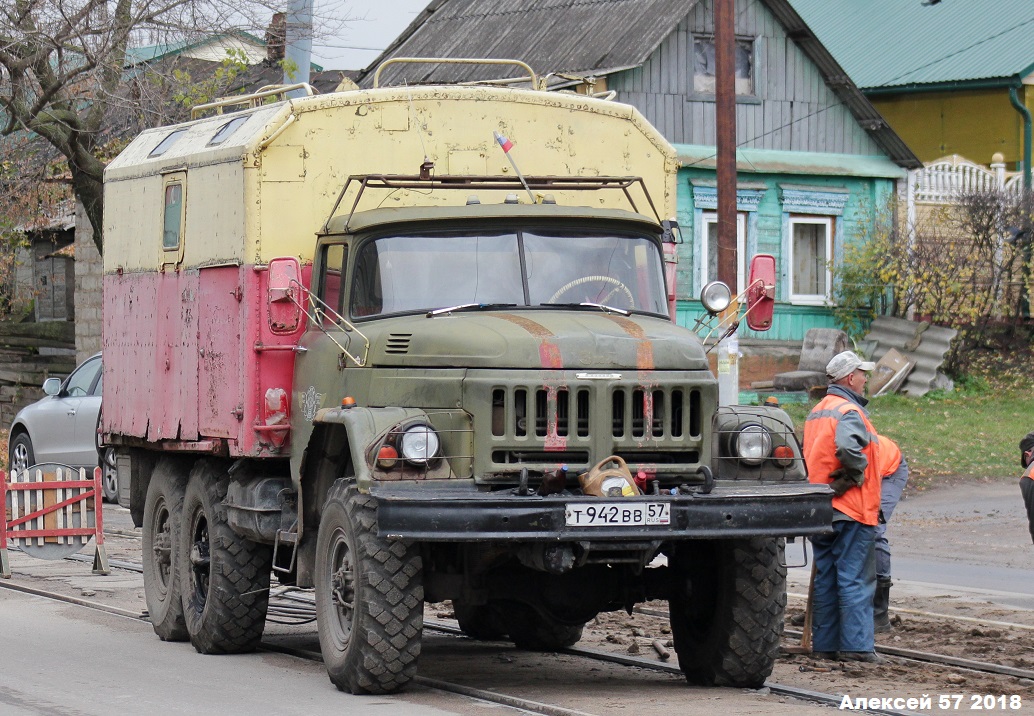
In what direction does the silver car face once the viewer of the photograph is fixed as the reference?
facing away from the viewer and to the left of the viewer

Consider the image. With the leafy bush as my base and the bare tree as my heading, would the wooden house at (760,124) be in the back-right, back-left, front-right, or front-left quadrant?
front-right

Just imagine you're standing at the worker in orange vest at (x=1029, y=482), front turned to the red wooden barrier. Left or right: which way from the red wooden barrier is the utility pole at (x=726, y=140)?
right

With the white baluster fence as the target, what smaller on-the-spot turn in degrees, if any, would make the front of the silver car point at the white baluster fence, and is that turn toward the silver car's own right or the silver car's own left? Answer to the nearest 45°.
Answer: approximately 135° to the silver car's own right

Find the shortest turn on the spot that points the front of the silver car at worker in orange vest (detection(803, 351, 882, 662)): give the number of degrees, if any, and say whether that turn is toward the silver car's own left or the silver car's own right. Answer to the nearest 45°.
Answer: approximately 135° to the silver car's own left

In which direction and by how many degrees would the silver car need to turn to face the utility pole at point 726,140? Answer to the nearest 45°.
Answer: approximately 180°

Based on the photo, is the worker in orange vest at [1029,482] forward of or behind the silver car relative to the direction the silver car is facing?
behind

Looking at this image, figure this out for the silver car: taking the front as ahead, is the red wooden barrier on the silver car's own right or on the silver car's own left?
on the silver car's own left
